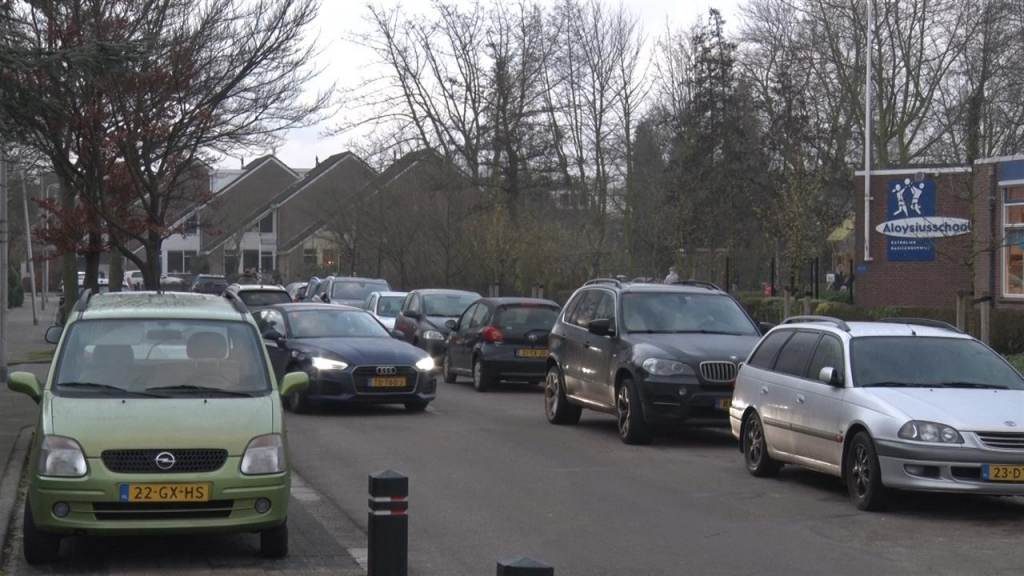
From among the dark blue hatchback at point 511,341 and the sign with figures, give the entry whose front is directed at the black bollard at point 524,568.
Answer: the sign with figures

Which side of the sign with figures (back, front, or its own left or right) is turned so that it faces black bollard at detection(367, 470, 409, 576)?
front

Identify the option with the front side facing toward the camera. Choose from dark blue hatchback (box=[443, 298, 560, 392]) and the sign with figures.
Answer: the sign with figures

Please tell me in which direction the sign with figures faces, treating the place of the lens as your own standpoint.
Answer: facing the viewer

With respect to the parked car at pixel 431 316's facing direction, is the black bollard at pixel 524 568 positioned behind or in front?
in front

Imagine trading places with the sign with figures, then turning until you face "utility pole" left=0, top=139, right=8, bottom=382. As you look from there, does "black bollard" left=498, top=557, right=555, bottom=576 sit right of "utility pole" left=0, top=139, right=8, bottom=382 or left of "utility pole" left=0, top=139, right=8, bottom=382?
left

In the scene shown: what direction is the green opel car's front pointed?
toward the camera

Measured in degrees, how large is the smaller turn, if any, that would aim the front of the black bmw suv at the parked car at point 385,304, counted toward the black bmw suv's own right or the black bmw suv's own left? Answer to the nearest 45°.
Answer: approximately 180°

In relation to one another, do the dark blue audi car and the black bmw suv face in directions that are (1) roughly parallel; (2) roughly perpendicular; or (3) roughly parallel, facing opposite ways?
roughly parallel

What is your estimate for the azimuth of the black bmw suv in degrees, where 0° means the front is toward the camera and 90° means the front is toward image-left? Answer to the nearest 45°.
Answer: approximately 315°

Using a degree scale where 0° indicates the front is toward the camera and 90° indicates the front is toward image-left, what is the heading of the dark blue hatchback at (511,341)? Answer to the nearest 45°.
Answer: approximately 135°

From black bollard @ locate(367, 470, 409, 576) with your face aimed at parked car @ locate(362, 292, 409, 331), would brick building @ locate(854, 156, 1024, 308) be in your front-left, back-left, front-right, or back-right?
front-right

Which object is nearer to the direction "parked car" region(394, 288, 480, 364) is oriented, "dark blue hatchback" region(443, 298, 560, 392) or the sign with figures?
the dark blue hatchback

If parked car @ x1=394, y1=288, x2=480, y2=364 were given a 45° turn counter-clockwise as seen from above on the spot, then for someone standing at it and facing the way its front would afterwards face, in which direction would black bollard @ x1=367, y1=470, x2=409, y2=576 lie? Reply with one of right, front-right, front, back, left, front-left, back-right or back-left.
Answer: right

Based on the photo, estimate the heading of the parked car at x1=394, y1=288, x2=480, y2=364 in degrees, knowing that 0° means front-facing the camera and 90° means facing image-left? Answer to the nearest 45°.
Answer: approximately 315°

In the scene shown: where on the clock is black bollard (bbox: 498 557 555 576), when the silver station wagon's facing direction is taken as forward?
The black bollard is roughly at 2 o'clock from the silver station wagon.

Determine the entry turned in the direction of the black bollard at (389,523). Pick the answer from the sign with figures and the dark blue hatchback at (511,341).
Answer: the sign with figures
